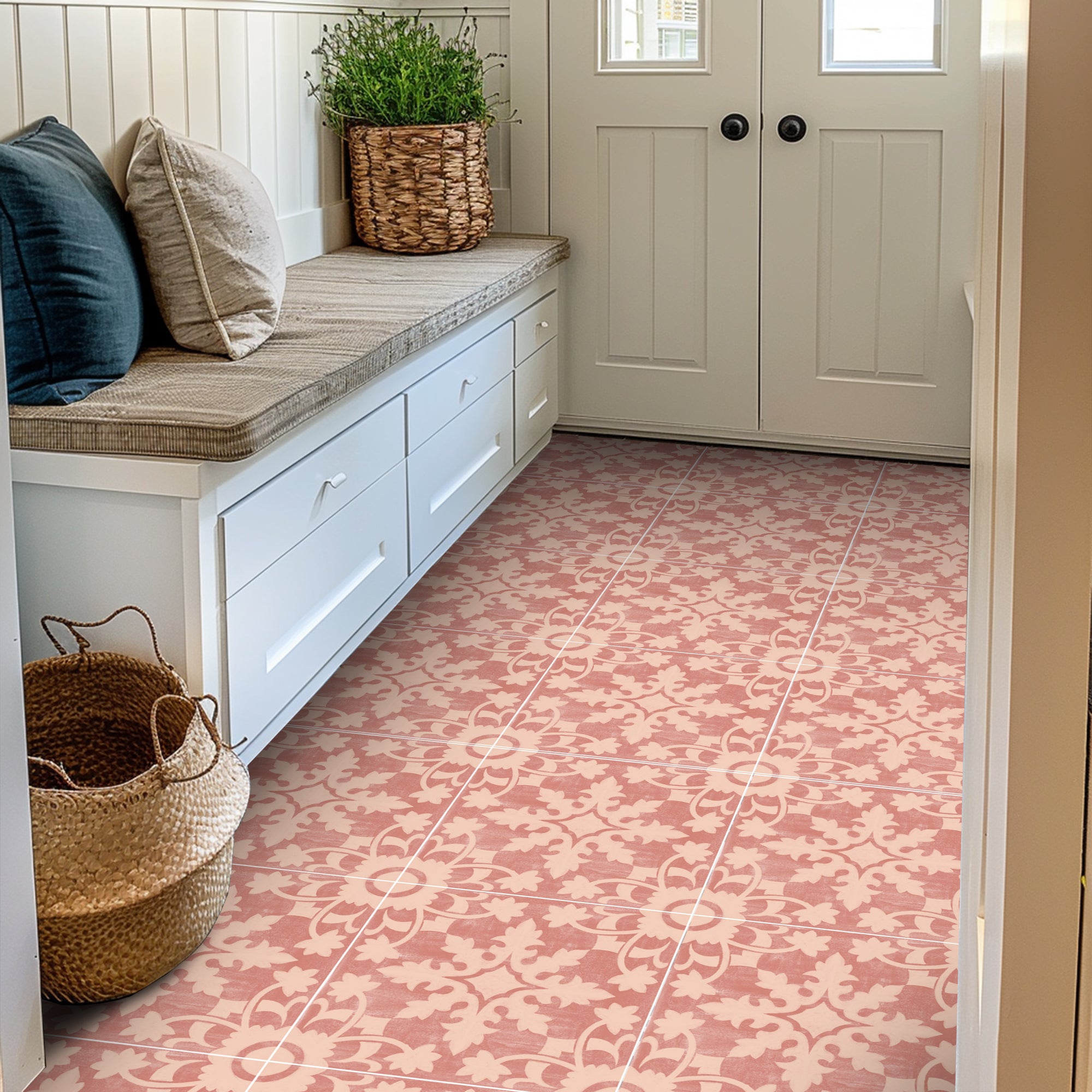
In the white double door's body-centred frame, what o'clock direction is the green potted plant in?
The green potted plant is roughly at 2 o'clock from the white double door.

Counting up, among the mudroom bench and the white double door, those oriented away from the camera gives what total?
0

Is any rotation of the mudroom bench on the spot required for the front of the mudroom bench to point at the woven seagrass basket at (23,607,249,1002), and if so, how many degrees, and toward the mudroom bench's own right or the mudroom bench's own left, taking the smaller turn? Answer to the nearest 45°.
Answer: approximately 45° to the mudroom bench's own right

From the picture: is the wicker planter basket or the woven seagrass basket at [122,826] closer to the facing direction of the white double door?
the woven seagrass basket

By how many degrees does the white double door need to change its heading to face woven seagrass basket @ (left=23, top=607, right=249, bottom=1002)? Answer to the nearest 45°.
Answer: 0° — it already faces it

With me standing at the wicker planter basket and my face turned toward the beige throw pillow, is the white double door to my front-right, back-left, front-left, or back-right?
back-left

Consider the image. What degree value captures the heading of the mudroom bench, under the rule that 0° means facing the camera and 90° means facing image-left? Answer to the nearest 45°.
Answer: approximately 315°

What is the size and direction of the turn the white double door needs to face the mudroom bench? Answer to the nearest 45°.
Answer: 0° — it already faces it
